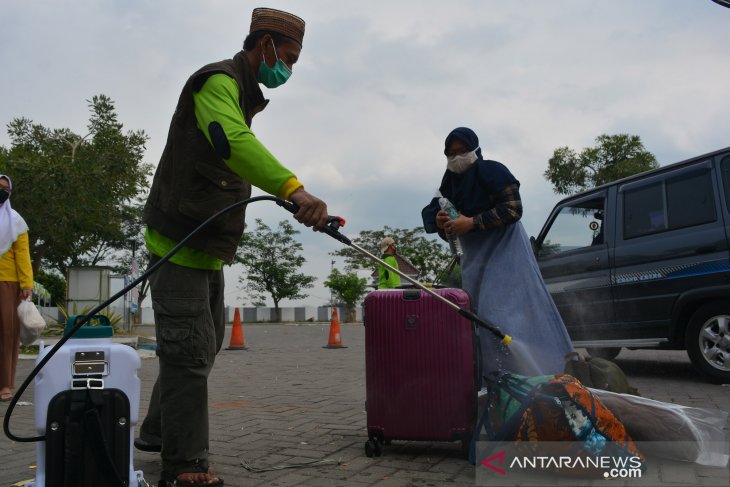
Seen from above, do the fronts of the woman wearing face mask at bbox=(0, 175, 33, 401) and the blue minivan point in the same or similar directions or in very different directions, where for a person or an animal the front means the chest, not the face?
very different directions

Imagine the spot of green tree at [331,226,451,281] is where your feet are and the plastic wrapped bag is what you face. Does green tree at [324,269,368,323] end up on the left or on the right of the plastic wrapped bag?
right

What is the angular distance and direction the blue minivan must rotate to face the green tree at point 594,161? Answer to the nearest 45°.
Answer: approximately 45° to its right

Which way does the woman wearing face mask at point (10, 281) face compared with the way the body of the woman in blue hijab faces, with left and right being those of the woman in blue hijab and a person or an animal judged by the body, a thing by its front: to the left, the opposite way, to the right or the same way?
to the left

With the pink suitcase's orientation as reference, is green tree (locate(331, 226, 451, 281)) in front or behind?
behind

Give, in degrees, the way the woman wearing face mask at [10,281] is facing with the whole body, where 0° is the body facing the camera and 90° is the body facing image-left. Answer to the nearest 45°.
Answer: approximately 0°

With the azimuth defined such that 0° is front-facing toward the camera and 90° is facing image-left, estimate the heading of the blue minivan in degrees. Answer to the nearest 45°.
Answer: approximately 135°
